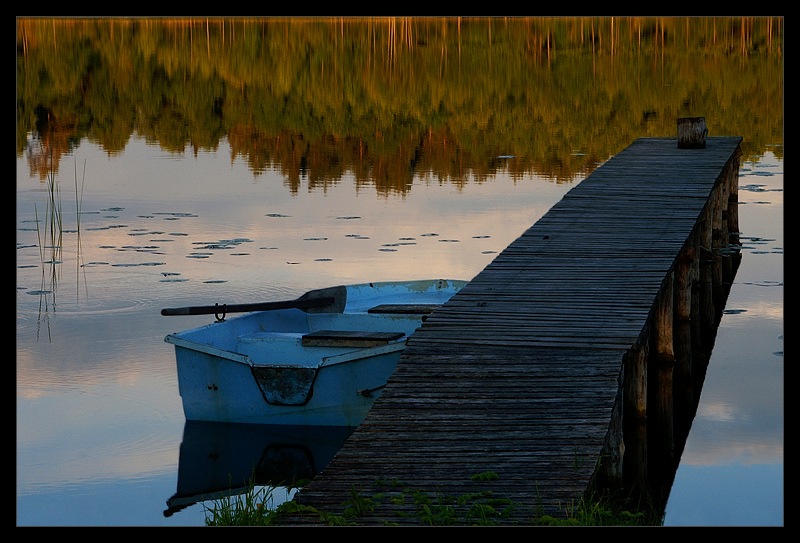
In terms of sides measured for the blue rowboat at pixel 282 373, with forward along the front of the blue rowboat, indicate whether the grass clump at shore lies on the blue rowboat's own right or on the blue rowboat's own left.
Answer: on the blue rowboat's own right

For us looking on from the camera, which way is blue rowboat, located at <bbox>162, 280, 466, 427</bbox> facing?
facing away from the viewer and to the right of the viewer
